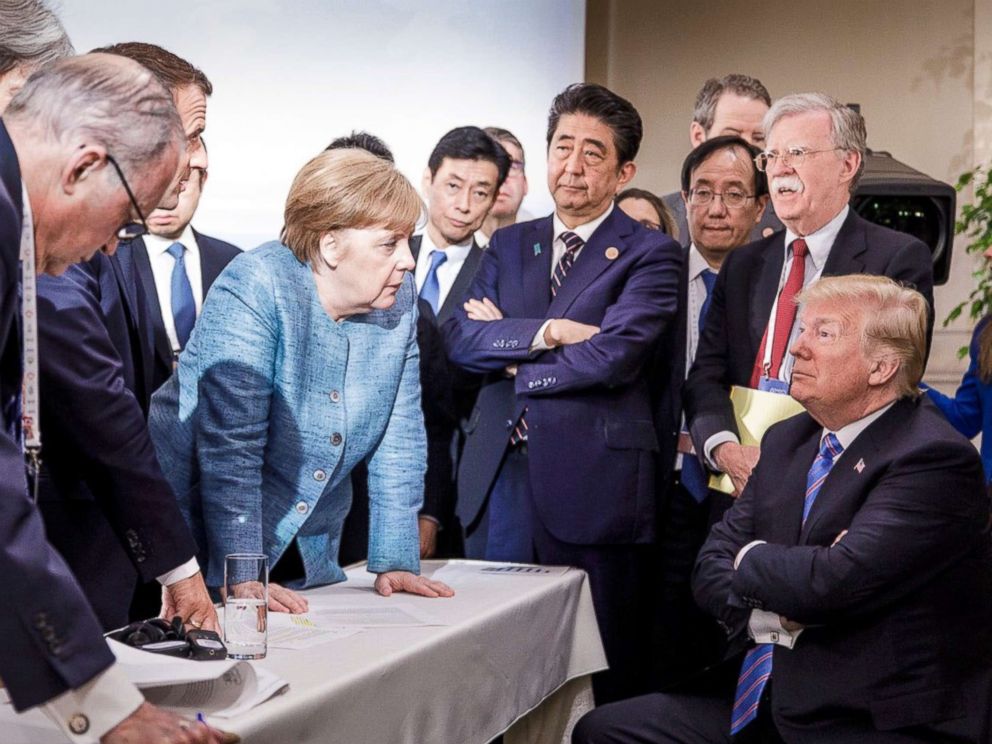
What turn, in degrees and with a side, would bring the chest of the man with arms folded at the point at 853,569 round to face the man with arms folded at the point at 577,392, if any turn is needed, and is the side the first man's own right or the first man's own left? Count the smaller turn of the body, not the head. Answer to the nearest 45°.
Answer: approximately 90° to the first man's own right

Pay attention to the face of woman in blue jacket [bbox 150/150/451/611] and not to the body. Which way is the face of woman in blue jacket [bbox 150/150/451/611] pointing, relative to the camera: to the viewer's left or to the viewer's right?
to the viewer's right

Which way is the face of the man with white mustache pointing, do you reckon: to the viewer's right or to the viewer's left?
to the viewer's left

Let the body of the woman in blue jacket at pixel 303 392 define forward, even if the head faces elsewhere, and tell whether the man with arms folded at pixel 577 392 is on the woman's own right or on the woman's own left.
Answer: on the woman's own left

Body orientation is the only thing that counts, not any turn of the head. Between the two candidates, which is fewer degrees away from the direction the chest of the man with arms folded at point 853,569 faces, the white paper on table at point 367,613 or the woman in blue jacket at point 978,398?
the white paper on table

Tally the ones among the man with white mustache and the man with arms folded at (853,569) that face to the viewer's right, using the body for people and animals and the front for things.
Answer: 0

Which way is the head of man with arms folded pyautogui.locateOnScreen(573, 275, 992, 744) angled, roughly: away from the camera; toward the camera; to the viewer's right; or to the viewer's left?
to the viewer's left

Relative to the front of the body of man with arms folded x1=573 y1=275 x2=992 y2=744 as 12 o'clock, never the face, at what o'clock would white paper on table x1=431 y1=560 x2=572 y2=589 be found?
The white paper on table is roughly at 2 o'clock from the man with arms folded.

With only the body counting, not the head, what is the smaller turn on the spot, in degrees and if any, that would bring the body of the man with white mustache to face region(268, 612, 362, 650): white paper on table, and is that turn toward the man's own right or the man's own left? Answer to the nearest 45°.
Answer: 0° — they already face it

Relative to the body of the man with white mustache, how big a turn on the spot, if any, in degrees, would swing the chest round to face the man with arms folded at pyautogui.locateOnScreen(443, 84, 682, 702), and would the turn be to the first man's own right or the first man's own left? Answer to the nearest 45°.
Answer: approximately 45° to the first man's own right

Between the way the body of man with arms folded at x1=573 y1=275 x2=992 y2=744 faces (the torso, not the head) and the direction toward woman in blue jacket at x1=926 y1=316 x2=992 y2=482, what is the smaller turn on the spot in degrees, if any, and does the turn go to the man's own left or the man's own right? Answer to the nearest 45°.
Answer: approximately 135° to the man's own right
